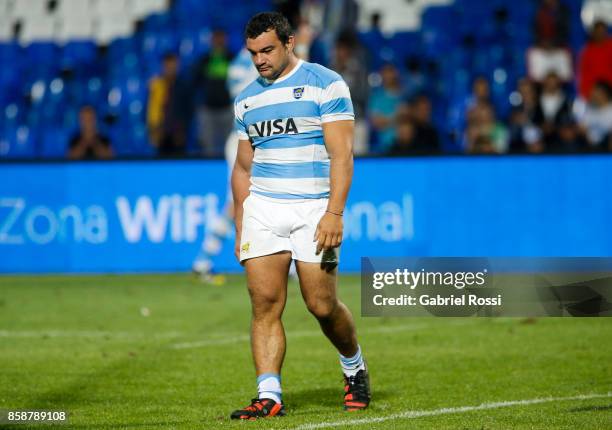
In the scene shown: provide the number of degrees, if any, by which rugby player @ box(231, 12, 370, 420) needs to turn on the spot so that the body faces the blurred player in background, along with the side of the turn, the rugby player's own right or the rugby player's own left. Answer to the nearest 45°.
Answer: approximately 135° to the rugby player's own right

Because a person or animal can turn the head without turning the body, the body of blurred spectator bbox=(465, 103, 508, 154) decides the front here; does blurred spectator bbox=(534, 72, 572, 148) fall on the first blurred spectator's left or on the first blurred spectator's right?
on the first blurred spectator's left

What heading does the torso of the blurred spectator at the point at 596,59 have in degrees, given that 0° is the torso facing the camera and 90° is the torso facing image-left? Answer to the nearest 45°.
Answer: approximately 0°

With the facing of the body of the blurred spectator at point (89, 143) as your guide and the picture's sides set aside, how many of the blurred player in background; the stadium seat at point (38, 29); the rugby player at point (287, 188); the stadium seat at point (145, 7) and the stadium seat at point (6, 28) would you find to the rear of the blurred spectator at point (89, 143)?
3

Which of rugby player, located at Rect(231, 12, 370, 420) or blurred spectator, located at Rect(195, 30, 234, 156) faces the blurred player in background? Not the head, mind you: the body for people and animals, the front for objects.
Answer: the blurred spectator

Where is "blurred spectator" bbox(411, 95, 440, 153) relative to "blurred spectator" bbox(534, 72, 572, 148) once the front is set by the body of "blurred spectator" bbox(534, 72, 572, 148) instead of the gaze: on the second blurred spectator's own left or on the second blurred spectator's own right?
on the second blurred spectator's own right
